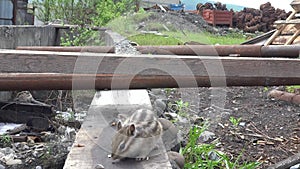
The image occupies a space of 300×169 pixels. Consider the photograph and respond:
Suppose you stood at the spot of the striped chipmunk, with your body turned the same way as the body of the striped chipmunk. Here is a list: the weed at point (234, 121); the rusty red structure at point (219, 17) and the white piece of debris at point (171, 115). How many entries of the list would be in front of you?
0

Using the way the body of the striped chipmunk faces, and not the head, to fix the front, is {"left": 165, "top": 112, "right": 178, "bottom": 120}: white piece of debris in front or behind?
behind

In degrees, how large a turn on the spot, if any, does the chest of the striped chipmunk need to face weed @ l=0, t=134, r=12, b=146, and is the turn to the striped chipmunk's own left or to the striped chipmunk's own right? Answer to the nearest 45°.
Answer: approximately 90° to the striped chipmunk's own right

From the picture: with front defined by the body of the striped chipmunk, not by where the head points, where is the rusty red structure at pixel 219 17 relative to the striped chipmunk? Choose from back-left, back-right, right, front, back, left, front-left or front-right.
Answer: back-right

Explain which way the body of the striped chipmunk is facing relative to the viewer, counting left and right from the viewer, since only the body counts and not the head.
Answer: facing the viewer and to the left of the viewer

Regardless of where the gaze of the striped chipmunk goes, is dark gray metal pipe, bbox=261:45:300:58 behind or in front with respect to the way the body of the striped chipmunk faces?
behind

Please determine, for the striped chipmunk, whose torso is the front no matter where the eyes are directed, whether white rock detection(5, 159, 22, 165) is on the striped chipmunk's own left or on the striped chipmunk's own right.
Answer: on the striped chipmunk's own right

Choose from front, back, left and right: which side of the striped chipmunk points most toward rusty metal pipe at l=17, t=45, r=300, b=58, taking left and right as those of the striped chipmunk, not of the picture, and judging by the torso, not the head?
back
